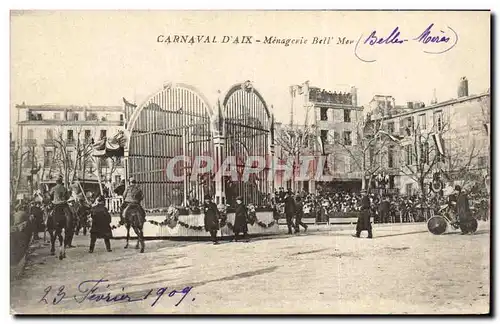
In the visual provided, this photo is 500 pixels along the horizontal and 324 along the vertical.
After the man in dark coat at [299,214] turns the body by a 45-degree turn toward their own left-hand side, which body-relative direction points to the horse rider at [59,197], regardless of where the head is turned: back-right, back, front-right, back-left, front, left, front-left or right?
front-right
